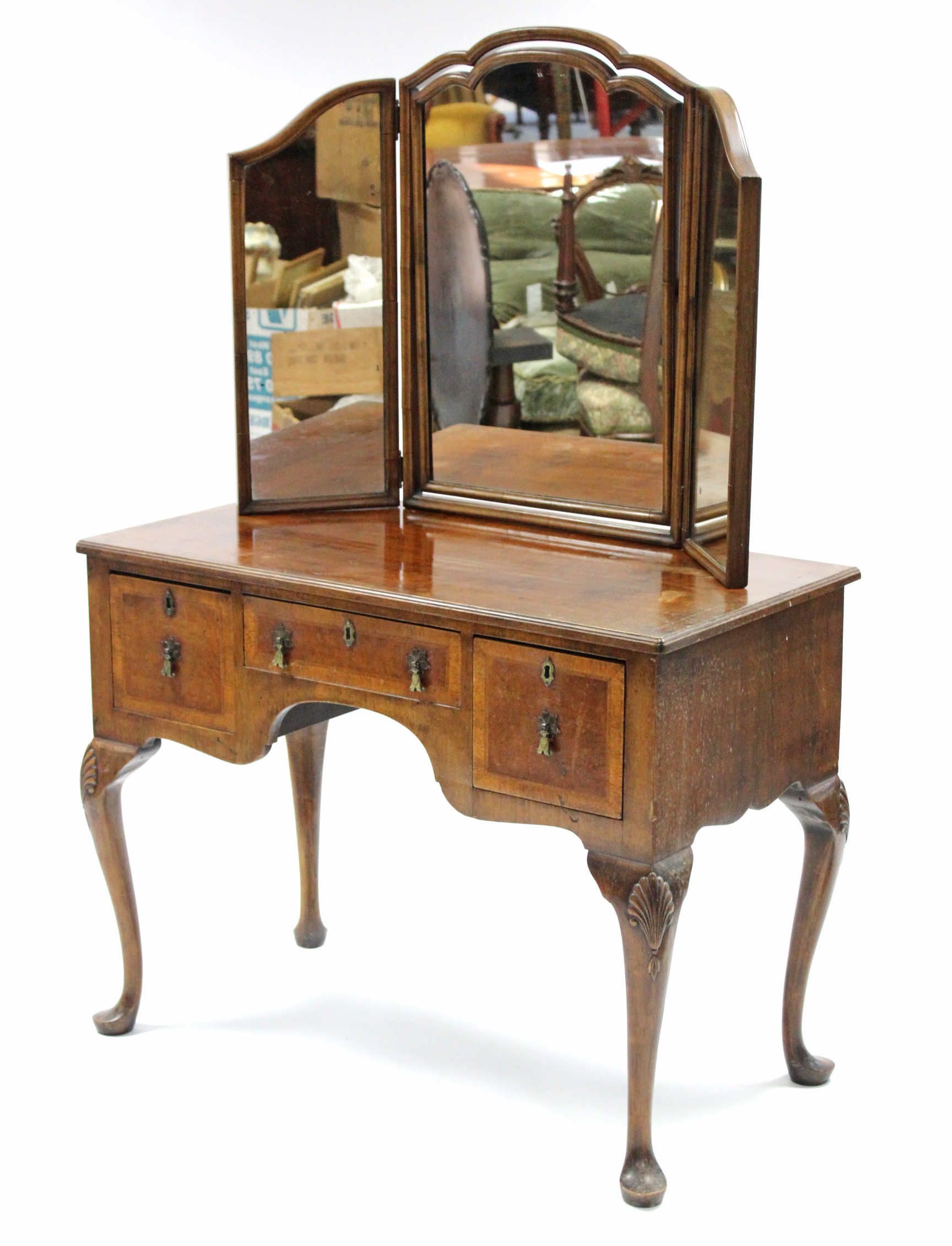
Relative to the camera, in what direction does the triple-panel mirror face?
facing the viewer and to the left of the viewer
